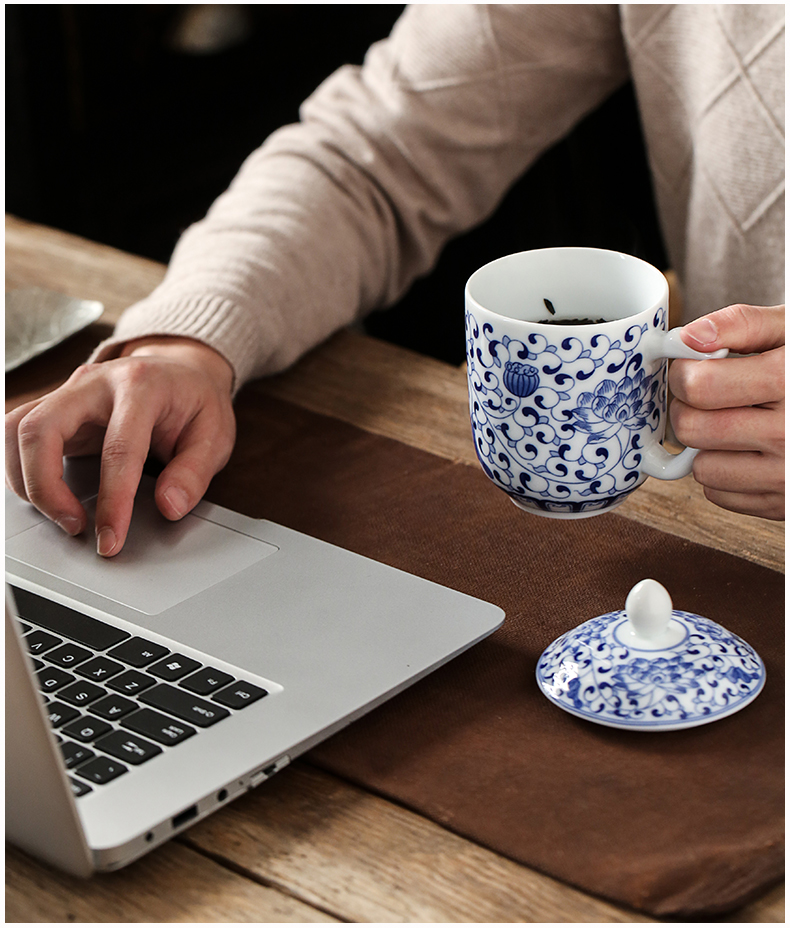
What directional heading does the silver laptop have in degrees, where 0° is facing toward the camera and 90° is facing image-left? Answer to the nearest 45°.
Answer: approximately 225°
